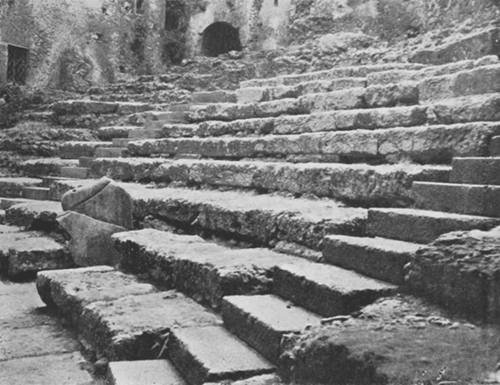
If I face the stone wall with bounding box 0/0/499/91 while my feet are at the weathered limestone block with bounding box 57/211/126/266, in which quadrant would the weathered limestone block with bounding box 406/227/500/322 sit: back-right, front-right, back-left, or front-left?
back-right

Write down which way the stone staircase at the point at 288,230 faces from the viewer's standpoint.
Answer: facing the viewer and to the left of the viewer

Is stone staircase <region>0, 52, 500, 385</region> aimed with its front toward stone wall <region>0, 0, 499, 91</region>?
no
